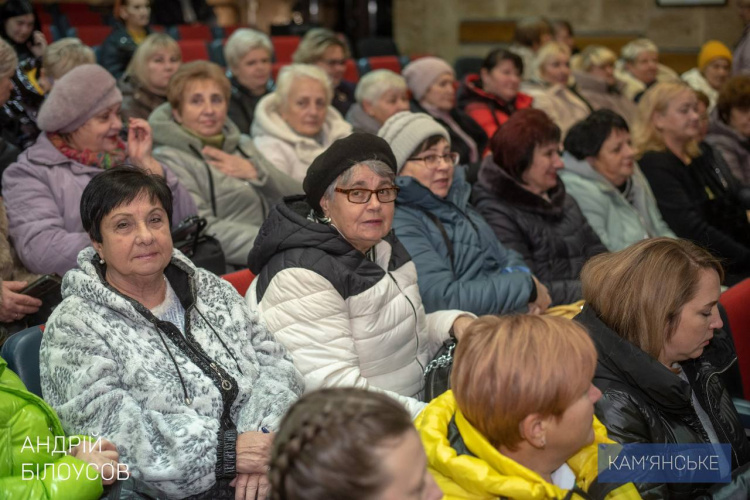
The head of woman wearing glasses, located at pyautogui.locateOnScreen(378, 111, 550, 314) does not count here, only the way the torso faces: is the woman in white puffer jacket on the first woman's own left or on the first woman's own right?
on the first woman's own right

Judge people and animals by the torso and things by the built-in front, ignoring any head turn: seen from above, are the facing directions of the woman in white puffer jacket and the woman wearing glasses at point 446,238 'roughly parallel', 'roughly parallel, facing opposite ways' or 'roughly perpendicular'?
roughly parallel

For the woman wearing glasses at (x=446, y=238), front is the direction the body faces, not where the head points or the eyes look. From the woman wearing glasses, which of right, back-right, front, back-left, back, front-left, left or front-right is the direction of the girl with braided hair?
front-right

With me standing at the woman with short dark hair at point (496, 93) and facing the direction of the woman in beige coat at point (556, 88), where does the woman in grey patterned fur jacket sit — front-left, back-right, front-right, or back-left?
back-right

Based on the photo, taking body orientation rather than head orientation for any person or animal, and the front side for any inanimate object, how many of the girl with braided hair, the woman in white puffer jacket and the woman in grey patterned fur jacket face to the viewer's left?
0

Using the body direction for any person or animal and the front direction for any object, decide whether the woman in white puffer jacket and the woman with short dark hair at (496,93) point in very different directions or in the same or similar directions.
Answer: same or similar directions

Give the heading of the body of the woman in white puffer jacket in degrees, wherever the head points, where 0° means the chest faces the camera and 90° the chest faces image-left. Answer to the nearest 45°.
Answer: approximately 315°

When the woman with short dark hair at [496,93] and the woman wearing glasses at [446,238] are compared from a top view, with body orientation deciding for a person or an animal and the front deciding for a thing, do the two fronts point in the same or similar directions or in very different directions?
same or similar directions

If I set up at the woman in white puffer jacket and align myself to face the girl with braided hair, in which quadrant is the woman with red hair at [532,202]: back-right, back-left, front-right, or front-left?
back-left

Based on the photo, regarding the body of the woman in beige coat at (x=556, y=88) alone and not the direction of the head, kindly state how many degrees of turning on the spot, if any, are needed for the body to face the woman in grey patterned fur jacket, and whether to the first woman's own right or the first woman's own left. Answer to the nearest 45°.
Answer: approximately 45° to the first woman's own right

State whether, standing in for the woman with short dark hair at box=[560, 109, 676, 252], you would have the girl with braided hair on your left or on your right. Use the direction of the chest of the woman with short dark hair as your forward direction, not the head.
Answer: on your right

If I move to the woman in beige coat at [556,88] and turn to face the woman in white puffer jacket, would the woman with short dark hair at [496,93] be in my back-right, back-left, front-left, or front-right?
front-right
